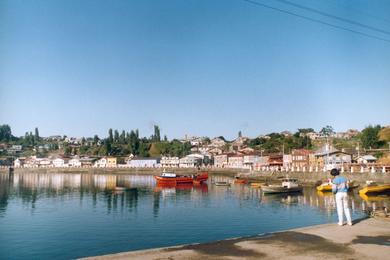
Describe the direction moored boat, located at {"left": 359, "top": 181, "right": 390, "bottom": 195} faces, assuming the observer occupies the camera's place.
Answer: facing to the left of the viewer
